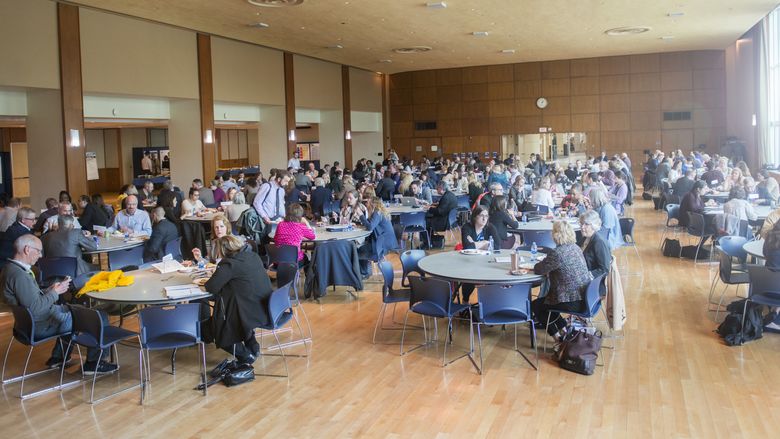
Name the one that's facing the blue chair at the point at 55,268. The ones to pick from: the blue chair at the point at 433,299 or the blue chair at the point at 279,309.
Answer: the blue chair at the point at 279,309

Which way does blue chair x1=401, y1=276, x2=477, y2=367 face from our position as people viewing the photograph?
facing away from the viewer and to the right of the viewer

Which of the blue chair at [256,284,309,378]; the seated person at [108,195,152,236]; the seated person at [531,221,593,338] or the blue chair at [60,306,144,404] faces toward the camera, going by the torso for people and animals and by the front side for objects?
the seated person at [108,195,152,236]

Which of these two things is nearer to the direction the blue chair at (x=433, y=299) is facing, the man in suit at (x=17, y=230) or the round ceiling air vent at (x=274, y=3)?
the round ceiling air vent

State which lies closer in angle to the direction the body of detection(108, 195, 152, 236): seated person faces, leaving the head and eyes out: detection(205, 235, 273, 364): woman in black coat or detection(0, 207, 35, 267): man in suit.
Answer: the woman in black coat

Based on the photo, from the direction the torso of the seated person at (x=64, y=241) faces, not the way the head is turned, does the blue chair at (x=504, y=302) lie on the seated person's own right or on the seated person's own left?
on the seated person's own right

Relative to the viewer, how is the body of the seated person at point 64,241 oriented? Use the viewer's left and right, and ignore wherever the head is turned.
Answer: facing away from the viewer and to the right of the viewer

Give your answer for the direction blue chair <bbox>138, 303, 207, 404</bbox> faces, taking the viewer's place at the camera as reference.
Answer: facing away from the viewer

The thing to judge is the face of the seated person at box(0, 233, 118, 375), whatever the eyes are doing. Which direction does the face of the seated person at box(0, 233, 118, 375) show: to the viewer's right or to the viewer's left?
to the viewer's right

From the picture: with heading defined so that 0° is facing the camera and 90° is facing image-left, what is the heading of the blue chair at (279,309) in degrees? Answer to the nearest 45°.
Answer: approximately 135°

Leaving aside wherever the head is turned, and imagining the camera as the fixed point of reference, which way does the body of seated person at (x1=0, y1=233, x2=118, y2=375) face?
to the viewer's right
